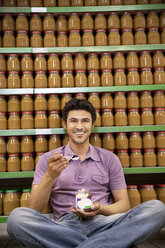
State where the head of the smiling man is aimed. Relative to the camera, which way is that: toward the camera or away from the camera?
toward the camera

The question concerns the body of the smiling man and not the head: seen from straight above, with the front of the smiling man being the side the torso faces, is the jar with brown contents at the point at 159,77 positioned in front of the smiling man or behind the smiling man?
behind

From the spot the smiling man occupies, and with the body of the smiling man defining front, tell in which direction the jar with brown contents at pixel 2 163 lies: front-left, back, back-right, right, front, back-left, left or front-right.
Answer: back-right

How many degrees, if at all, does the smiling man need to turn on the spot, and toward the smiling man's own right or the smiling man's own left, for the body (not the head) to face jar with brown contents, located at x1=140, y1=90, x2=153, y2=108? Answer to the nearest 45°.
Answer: approximately 135° to the smiling man's own left

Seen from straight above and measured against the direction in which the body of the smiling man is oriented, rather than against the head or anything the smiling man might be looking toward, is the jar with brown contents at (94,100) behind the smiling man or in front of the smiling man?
behind

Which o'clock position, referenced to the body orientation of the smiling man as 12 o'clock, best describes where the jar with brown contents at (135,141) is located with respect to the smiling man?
The jar with brown contents is roughly at 7 o'clock from the smiling man.

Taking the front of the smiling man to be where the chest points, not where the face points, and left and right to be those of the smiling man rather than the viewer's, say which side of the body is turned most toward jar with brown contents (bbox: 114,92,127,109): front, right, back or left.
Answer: back

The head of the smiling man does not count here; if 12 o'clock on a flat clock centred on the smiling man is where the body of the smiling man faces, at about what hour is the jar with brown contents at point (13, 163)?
The jar with brown contents is roughly at 5 o'clock from the smiling man.

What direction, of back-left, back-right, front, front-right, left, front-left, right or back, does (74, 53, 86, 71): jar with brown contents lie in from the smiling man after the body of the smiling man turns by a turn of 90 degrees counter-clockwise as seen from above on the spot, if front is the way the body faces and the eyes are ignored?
left

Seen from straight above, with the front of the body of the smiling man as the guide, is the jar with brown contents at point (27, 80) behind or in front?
behind

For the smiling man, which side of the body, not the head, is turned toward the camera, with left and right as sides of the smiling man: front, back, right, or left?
front

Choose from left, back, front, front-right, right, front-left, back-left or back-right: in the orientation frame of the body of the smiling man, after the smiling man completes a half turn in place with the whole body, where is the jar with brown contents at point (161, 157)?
front-right

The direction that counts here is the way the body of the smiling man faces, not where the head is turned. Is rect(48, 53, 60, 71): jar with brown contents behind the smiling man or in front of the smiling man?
behind

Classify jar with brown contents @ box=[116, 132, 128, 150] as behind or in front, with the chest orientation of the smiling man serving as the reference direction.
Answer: behind
